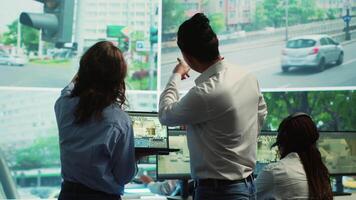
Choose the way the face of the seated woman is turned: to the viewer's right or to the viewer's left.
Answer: to the viewer's left

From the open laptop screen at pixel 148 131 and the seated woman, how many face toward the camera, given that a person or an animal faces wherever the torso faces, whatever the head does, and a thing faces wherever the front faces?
1

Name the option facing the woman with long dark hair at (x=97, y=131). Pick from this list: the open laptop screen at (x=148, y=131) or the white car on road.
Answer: the open laptop screen

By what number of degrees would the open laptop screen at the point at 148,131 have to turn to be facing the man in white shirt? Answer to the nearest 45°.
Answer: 0° — it already faces them

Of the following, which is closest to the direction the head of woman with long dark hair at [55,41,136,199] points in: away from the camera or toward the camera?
away from the camera
